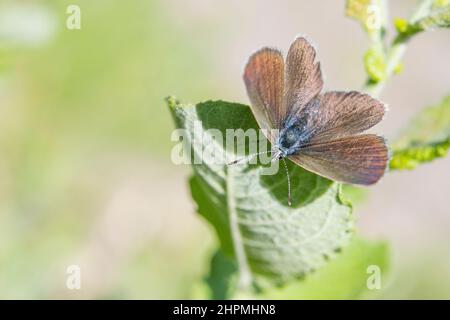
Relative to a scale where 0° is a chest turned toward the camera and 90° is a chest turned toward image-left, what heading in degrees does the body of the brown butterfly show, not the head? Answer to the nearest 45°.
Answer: approximately 45°
